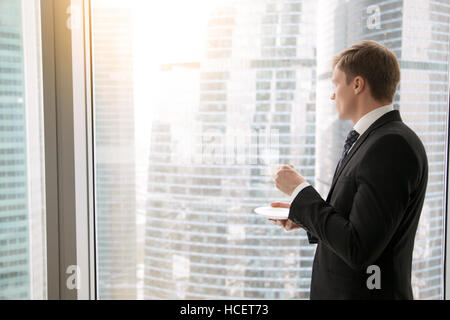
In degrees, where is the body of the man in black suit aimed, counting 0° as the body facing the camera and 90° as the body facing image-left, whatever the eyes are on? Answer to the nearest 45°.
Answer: approximately 90°

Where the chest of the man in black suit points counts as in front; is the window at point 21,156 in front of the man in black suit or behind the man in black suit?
in front

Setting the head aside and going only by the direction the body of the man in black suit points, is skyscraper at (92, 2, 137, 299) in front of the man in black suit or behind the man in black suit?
in front
